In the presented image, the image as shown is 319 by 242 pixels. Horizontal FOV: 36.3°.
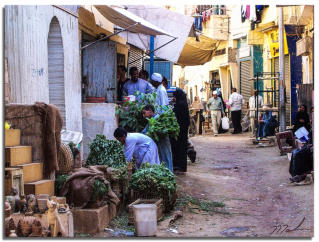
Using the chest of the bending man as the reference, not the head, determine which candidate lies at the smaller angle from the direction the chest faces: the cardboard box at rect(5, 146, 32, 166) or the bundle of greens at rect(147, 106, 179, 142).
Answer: the cardboard box

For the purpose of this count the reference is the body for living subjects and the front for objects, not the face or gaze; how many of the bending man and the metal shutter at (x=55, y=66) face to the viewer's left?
1

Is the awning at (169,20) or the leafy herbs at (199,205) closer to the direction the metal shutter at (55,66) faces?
the leafy herbs

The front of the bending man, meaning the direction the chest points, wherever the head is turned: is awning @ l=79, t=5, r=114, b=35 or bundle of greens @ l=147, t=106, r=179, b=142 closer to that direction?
the awning

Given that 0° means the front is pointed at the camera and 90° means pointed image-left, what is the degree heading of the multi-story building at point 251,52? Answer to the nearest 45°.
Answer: approximately 45°

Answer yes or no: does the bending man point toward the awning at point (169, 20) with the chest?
no

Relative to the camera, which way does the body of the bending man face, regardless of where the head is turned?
to the viewer's left

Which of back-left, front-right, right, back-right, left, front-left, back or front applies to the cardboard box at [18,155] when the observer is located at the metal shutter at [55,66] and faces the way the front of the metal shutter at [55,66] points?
front-right

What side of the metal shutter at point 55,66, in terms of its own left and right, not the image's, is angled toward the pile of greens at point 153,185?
front

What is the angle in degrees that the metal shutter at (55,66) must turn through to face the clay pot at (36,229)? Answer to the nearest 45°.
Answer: approximately 45° to its right

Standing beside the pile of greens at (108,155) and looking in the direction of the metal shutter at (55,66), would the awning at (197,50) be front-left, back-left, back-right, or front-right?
front-right

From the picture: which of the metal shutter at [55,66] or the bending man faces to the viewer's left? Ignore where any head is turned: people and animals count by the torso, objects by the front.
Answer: the bending man

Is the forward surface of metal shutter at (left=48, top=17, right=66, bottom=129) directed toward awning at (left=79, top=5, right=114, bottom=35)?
no

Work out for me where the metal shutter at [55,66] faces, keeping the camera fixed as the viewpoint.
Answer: facing the viewer and to the right of the viewer
